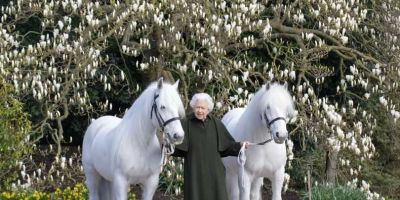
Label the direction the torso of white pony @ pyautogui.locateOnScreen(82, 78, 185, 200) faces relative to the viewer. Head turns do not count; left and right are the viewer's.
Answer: facing the viewer and to the right of the viewer

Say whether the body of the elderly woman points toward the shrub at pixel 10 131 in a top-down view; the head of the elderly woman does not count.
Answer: no

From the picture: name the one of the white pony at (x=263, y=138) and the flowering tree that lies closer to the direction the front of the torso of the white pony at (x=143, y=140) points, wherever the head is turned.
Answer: the white pony

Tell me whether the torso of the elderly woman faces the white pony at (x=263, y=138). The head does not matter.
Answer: no

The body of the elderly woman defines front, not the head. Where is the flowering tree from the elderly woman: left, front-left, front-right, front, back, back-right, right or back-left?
back

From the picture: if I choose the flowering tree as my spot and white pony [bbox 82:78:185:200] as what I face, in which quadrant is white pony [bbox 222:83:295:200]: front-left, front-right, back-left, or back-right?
front-left

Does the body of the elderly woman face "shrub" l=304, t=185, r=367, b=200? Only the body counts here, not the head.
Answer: no

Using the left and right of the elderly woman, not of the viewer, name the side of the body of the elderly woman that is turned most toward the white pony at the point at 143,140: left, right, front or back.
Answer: right

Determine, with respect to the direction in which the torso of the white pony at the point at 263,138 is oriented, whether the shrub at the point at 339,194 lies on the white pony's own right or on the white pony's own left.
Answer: on the white pony's own left

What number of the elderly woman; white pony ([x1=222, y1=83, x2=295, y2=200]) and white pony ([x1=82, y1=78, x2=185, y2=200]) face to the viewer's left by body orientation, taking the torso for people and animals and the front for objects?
0

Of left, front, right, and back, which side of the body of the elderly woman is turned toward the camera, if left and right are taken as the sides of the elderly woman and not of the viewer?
front

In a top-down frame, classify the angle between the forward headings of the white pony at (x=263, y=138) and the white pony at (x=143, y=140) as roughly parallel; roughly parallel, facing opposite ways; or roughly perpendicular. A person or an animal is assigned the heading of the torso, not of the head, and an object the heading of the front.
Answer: roughly parallel

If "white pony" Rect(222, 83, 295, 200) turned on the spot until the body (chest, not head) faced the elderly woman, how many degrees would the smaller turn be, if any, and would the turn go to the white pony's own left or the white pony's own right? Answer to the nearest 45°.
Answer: approximately 90° to the white pony's own right
